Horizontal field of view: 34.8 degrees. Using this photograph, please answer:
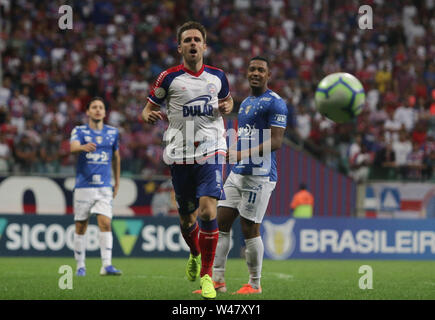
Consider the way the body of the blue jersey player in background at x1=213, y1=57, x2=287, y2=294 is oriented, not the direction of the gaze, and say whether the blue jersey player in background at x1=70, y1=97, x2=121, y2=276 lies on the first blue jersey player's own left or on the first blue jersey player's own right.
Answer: on the first blue jersey player's own right

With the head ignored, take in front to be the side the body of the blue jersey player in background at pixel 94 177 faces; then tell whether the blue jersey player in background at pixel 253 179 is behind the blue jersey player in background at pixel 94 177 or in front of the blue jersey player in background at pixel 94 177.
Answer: in front

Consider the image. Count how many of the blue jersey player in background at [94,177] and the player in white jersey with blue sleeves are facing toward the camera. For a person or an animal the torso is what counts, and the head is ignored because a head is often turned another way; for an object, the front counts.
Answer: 2

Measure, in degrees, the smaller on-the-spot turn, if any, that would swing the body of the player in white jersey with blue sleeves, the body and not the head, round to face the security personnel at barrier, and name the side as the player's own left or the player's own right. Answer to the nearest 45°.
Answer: approximately 180°

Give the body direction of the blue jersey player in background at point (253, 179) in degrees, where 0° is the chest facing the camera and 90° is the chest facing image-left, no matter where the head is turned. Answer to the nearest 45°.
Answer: approximately 45°

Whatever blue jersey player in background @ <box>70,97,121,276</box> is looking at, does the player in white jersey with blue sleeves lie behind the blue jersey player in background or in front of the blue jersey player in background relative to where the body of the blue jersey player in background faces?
in front

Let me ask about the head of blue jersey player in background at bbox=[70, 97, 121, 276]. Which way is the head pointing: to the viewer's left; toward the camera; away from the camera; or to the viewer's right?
toward the camera

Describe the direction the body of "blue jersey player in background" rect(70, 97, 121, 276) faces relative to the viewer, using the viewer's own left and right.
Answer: facing the viewer

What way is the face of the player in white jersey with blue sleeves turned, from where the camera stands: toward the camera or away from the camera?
toward the camera

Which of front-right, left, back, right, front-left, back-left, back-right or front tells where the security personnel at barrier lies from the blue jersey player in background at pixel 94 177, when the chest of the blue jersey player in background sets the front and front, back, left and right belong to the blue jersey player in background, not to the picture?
back-left

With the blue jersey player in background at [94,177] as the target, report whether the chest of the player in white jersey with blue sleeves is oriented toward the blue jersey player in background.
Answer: no

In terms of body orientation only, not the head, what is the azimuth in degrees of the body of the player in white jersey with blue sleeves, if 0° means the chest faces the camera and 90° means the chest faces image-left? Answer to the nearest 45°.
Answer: approximately 0°

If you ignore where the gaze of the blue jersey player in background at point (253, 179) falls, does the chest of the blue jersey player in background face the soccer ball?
no
